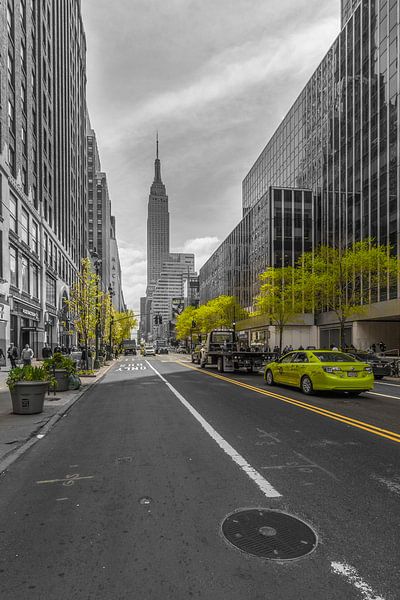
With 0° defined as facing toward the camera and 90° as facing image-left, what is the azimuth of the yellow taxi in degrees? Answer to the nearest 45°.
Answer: approximately 135°

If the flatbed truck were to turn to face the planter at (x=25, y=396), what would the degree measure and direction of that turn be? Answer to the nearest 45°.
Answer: approximately 135° to its left

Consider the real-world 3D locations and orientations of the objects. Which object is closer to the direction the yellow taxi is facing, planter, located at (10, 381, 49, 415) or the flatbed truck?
the flatbed truck

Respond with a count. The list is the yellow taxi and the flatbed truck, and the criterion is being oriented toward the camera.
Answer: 0

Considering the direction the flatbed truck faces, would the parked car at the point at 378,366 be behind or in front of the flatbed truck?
behind

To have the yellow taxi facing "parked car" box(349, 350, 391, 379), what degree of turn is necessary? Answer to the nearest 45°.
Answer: approximately 45° to its right

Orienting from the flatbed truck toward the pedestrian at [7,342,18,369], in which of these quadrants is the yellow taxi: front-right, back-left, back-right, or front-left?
back-left

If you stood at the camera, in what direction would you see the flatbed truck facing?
facing away from the viewer and to the left of the viewer

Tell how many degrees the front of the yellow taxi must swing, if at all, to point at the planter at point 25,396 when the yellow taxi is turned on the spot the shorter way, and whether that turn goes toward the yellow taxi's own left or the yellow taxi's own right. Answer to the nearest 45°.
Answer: approximately 90° to the yellow taxi's own left
